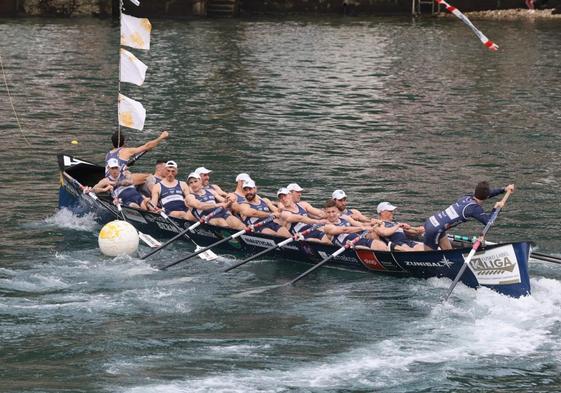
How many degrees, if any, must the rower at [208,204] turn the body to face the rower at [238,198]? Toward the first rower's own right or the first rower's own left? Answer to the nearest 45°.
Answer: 0° — they already face them

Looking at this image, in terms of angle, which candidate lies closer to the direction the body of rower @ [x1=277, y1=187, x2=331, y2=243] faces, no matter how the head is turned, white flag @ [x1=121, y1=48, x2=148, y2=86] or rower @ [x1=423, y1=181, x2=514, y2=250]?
the rower

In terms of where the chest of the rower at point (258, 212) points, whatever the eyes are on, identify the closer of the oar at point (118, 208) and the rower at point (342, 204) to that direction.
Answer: the rower

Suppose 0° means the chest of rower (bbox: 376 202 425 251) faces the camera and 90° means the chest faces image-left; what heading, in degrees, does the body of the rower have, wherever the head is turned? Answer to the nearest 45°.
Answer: approximately 315°

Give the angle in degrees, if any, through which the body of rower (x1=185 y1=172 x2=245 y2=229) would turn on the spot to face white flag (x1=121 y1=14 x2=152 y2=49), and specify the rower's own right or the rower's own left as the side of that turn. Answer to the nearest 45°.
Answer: approximately 180°
